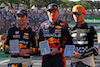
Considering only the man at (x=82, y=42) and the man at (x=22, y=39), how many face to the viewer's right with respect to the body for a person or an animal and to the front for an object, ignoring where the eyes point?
0

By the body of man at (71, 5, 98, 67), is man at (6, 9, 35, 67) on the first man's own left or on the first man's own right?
on the first man's own right

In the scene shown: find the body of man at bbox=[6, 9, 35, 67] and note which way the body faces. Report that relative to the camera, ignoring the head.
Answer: toward the camera

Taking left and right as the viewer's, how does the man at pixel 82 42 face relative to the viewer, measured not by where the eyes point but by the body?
facing the viewer and to the left of the viewer

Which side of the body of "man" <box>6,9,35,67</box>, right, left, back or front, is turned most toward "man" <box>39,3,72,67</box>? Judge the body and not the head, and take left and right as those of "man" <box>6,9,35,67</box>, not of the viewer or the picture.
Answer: left

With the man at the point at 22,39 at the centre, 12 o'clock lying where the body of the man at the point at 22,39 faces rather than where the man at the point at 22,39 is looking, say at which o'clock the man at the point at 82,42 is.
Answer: the man at the point at 82,42 is roughly at 10 o'clock from the man at the point at 22,39.

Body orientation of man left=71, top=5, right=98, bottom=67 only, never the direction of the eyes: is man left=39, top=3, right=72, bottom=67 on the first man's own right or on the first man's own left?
on the first man's own right
